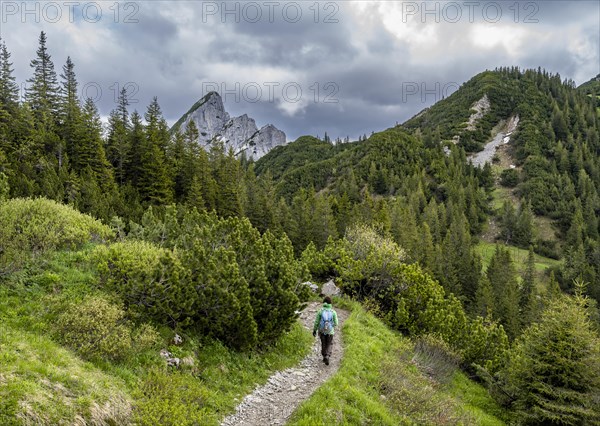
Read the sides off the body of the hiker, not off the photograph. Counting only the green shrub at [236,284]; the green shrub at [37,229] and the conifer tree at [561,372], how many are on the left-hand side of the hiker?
2

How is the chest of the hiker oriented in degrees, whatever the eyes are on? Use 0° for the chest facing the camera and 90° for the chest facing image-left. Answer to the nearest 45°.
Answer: approximately 180°

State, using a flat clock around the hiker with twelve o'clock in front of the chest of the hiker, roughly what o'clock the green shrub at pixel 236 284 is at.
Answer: The green shrub is roughly at 9 o'clock from the hiker.

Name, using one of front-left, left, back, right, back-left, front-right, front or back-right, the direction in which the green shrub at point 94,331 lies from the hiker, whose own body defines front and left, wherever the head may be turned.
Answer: back-left

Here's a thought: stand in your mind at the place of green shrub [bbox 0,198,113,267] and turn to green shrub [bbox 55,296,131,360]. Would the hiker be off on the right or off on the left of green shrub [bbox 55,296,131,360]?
left

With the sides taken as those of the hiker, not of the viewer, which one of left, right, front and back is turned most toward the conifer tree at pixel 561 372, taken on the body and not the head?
right

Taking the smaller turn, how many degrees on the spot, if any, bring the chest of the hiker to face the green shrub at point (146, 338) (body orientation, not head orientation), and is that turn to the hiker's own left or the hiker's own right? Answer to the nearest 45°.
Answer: approximately 135° to the hiker's own left

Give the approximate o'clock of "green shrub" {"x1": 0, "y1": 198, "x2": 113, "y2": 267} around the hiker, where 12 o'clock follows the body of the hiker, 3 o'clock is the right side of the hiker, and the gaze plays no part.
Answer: The green shrub is roughly at 9 o'clock from the hiker.
